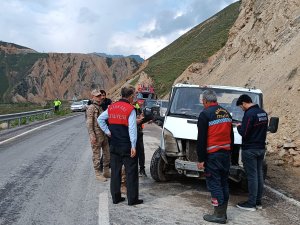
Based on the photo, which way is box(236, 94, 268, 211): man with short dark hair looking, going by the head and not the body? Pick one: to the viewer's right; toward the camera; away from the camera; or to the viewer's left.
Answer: to the viewer's left

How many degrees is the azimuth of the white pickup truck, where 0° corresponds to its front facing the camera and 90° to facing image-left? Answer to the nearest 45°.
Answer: approximately 0°

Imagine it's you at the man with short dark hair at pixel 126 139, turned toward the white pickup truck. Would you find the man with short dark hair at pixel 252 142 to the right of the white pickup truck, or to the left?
right

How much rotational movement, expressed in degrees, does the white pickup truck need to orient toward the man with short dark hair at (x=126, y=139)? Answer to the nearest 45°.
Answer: approximately 45° to its right

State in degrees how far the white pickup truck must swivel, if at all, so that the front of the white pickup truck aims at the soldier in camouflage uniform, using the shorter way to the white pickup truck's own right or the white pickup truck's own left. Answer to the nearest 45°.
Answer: approximately 90° to the white pickup truck's own right

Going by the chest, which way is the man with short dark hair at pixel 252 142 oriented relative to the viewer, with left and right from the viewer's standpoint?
facing away from the viewer and to the left of the viewer

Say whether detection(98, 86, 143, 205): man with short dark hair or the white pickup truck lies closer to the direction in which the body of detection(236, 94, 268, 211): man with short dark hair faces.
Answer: the white pickup truck

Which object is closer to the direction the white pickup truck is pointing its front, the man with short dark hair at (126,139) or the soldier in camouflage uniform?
the man with short dark hair

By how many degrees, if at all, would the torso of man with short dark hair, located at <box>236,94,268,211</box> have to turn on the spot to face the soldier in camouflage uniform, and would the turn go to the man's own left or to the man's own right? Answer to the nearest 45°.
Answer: approximately 45° to the man's own left

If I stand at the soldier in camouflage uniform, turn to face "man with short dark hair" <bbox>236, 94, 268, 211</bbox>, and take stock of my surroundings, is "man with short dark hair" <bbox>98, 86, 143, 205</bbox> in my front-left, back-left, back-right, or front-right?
front-right

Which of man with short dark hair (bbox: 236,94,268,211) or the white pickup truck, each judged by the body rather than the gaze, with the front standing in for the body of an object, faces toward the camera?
the white pickup truck

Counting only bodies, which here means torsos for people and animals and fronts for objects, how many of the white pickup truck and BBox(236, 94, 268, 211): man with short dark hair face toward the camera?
1
